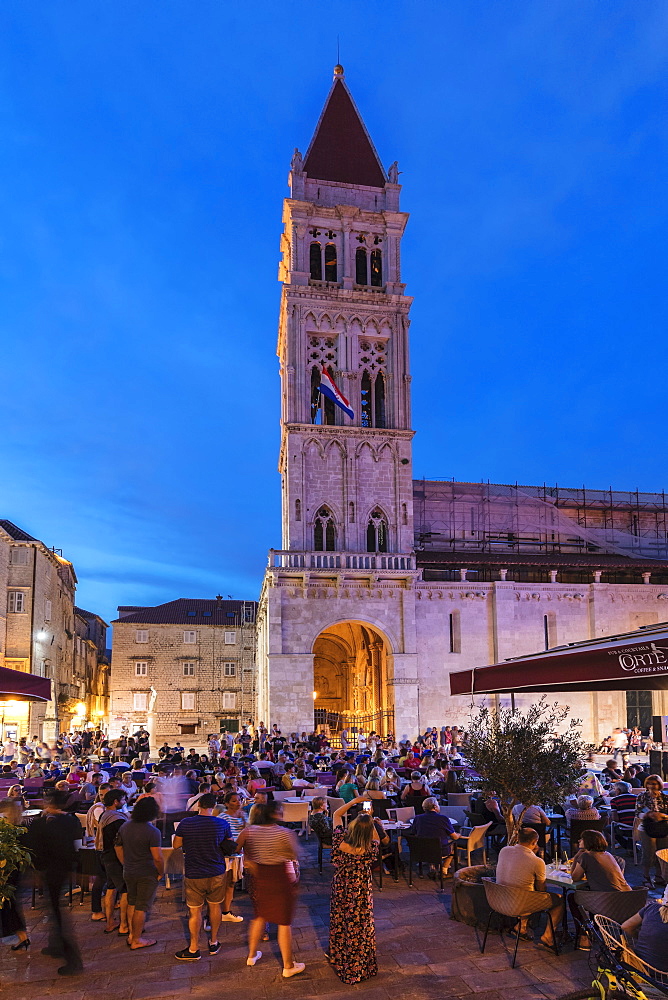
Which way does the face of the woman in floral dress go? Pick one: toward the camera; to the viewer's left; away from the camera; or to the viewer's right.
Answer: away from the camera

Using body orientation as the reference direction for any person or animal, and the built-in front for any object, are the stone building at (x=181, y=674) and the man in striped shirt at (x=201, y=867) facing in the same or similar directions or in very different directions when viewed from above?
very different directions

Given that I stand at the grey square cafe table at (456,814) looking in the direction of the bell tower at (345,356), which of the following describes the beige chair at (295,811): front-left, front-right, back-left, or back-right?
front-left

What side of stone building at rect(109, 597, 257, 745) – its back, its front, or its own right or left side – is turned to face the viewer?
front

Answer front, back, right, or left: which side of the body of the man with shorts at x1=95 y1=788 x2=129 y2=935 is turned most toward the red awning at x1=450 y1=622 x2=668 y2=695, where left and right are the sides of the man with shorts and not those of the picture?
front

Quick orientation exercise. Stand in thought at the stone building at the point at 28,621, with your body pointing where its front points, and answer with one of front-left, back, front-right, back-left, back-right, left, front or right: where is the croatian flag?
front

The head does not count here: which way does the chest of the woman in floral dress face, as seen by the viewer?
away from the camera

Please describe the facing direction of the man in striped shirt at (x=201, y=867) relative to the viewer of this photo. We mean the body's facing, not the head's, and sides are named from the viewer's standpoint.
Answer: facing away from the viewer

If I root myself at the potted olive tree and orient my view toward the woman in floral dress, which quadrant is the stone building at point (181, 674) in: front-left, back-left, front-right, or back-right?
back-right

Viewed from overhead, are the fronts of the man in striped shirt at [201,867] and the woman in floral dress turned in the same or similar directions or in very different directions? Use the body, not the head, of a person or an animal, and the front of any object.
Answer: same or similar directions

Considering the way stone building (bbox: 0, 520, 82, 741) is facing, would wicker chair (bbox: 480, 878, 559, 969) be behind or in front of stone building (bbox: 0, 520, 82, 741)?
in front

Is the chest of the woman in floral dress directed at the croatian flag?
yes

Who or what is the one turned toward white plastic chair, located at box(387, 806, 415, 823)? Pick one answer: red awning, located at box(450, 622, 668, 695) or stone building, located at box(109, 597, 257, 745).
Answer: the stone building
